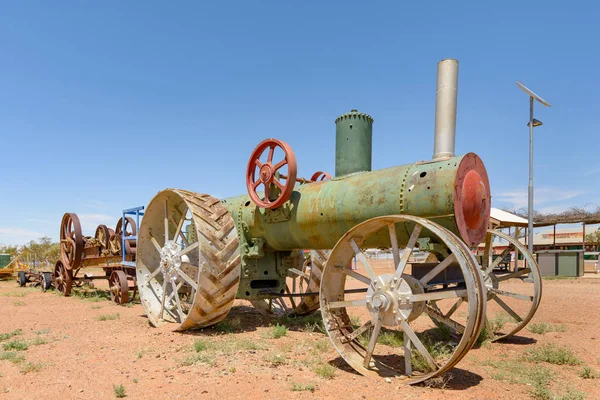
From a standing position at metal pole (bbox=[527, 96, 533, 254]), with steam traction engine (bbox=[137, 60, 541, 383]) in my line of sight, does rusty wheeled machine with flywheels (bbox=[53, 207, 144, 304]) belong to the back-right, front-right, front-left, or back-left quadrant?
front-right

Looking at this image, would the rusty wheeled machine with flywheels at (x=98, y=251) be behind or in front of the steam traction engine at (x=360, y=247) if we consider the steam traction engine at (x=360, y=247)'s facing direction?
behind

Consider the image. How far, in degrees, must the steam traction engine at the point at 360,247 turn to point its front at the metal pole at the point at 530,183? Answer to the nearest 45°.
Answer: approximately 90° to its left

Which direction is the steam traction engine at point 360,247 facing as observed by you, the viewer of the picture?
facing the viewer and to the right of the viewer
